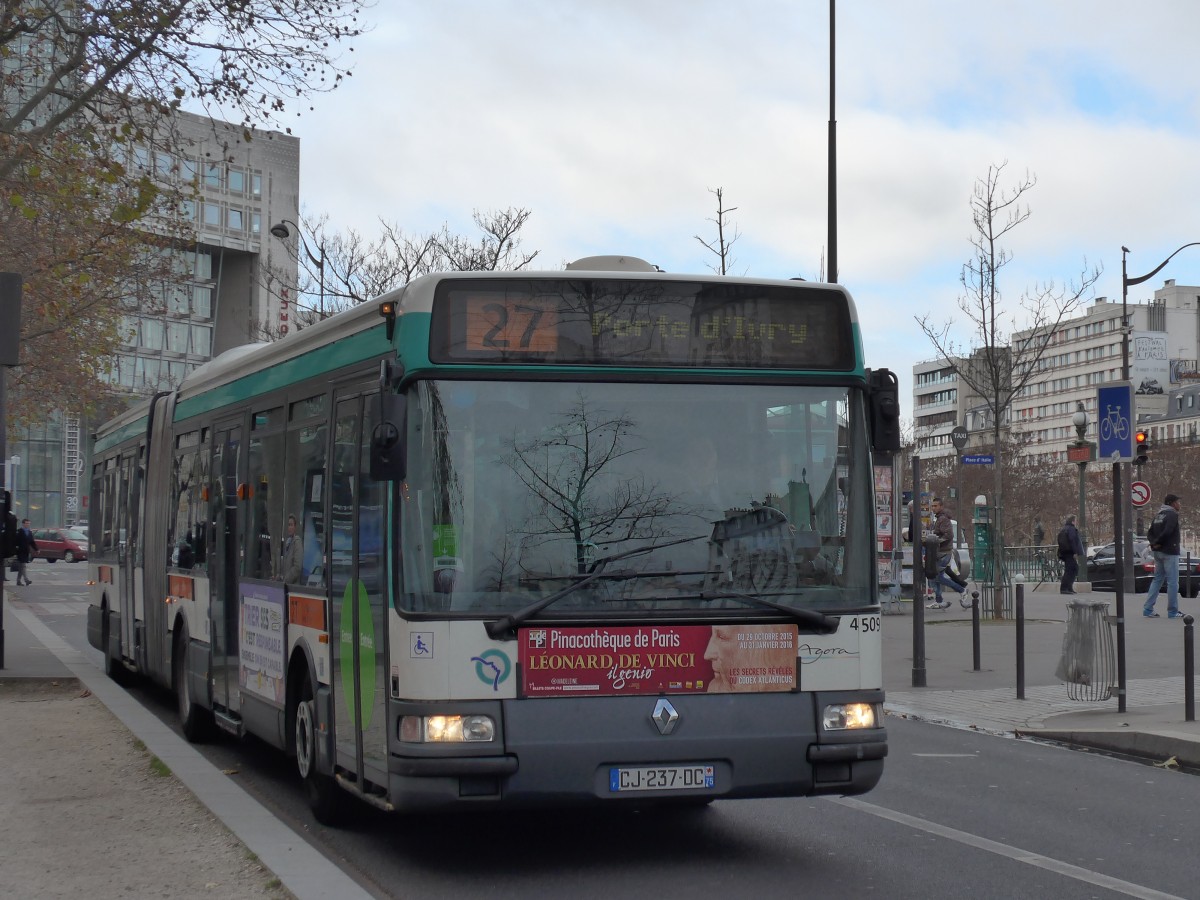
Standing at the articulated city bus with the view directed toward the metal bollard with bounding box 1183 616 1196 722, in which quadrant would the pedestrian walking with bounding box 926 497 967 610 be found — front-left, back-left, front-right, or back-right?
front-left

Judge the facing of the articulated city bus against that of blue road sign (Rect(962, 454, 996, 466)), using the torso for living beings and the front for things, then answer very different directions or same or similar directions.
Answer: same or similar directions

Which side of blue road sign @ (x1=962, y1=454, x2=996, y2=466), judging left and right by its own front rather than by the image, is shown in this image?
front

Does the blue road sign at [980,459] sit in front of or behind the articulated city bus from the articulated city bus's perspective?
behind

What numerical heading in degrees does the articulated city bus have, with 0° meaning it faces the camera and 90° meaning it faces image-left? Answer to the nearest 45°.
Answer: approximately 0°

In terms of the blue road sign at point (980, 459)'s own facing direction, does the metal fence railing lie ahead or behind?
behind

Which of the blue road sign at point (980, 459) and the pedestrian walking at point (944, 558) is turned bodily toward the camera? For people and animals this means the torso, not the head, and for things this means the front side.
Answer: the blue road sign
